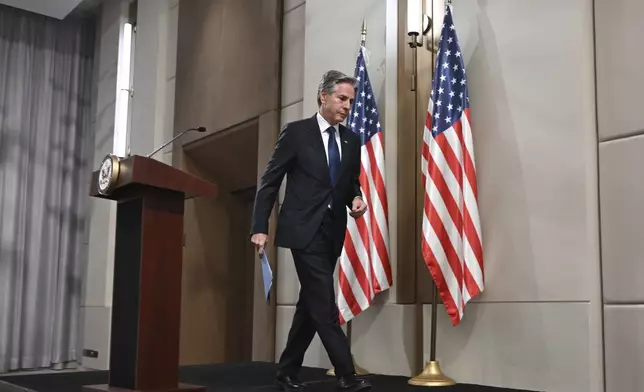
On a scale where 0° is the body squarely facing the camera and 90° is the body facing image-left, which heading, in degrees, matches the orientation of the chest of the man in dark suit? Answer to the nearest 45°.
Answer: approximately 315°

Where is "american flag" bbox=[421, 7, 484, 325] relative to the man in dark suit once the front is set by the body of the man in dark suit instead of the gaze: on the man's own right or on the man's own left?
on the man's own left

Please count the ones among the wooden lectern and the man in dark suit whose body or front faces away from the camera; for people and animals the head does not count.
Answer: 0
